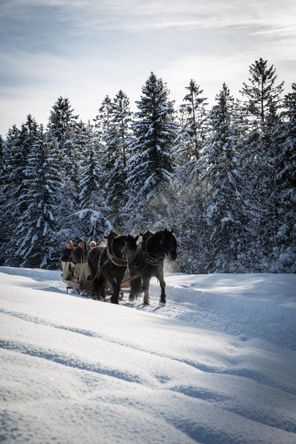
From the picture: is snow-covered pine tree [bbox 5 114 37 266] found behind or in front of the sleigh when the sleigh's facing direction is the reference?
behind

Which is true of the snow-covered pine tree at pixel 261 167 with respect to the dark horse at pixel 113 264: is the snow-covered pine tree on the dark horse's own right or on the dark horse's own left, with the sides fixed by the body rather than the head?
on the dark horse's own left

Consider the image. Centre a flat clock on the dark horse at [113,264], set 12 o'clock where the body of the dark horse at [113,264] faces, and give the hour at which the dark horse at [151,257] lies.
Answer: the dark horse at [151,257] is roughly at 10 o'clock from the dark horse at [113,264].

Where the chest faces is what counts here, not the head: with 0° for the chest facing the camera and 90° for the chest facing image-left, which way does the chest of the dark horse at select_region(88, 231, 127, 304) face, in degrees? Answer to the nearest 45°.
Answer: approximately 315°

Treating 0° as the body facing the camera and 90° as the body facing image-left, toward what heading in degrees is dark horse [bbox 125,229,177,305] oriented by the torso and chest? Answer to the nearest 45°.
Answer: approximately 315°

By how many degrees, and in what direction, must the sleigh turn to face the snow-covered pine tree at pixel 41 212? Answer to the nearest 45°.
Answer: approximately 135° to its left

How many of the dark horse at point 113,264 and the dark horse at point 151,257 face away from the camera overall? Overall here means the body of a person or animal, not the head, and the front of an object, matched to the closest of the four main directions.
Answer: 0

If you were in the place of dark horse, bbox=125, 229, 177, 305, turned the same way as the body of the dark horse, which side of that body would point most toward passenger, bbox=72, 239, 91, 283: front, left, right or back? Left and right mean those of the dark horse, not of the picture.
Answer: back

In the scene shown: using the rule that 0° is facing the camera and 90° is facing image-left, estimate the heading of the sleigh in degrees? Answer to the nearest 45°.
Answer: approximately 315°

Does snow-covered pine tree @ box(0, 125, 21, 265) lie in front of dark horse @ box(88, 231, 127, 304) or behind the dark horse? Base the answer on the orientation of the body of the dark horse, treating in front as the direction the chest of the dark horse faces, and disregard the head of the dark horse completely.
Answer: behind

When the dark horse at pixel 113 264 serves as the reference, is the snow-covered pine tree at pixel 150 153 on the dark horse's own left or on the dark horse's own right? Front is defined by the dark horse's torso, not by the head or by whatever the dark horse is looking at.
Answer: on the dark horse's own left

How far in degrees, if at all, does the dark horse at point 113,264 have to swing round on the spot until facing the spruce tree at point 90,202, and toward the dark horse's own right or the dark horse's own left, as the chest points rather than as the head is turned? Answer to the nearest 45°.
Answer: approximately 135° to the dark horse's own left

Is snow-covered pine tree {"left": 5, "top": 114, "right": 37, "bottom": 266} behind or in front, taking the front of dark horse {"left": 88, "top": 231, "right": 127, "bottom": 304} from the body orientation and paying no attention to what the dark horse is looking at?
behind
